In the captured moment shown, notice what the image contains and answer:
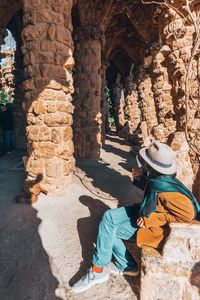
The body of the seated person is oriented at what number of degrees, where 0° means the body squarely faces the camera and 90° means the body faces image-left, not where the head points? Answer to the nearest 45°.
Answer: approximately 90°

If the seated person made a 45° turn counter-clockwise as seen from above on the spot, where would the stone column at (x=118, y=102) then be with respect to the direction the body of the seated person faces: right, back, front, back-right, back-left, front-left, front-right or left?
back-right

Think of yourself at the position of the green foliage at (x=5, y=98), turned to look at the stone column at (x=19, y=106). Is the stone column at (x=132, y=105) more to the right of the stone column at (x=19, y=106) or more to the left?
left

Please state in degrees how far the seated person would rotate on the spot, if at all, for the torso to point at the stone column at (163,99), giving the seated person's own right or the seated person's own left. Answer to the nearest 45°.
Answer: approximately 90° to the seated person's own right

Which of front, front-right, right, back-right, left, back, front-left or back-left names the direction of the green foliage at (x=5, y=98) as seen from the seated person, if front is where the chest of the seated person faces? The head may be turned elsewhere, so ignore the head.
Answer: front-right

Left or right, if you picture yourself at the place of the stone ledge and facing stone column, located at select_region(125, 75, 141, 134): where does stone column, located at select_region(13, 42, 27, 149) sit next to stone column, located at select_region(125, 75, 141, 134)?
left

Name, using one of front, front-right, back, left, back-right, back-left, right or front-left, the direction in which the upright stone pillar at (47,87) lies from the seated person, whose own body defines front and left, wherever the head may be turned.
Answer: front-right

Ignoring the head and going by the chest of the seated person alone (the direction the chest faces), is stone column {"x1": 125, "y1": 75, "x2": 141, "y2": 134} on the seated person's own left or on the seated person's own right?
on the seated person's own right

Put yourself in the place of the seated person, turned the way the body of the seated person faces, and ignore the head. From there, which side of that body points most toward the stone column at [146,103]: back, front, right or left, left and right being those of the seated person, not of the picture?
right

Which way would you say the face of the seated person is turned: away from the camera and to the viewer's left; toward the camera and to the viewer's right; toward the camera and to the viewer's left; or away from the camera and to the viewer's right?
away from the camera and to the viewer's left

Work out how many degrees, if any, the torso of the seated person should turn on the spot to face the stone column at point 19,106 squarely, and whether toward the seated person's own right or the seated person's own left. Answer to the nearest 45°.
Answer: approximately 45° to the seated person's own right
